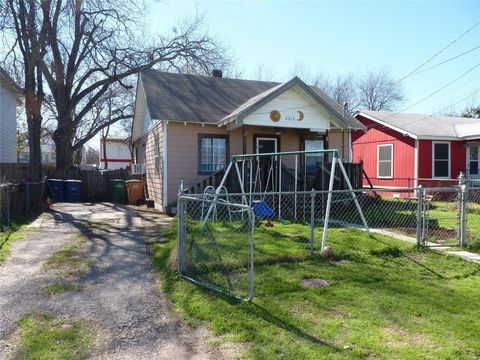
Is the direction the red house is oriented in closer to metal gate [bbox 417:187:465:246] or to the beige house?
the metal gate

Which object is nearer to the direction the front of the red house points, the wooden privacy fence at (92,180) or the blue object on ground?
the blue object on ground

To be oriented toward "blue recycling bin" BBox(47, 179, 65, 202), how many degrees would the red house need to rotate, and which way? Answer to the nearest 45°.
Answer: approximately 90° to its right

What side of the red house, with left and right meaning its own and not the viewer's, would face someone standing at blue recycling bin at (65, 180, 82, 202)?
right

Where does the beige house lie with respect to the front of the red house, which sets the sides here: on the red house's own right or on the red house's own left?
on the red house's own right

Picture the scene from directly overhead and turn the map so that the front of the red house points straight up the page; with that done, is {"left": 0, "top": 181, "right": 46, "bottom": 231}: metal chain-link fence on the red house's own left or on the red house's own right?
on the red house's own right

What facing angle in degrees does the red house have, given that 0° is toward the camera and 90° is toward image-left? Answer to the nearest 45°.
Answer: approximately 315°

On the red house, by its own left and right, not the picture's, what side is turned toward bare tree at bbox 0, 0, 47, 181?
right

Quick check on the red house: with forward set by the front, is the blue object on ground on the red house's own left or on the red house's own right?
on the red house's own right

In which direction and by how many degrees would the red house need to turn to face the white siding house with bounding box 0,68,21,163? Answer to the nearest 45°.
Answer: approximately 135° to its right

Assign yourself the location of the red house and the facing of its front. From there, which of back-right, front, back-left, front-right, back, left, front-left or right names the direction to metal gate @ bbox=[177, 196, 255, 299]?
front-right

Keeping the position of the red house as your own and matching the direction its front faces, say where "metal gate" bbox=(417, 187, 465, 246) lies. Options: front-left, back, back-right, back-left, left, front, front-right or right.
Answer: front-right
